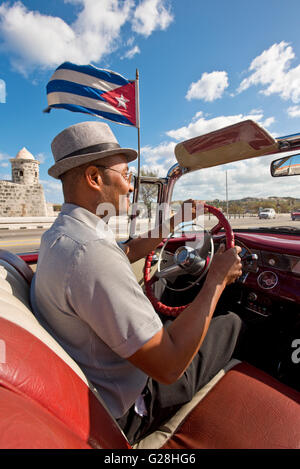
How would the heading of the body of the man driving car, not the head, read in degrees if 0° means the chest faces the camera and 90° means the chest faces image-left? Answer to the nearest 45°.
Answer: approximately 225°

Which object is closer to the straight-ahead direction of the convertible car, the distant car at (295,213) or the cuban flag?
the distant car

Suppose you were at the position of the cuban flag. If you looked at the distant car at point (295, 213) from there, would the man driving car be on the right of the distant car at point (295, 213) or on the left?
right

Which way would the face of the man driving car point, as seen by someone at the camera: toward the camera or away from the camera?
away from the camera

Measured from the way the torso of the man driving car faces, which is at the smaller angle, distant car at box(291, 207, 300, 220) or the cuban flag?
the distant car

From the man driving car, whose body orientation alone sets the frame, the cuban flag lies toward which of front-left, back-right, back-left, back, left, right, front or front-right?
front-left

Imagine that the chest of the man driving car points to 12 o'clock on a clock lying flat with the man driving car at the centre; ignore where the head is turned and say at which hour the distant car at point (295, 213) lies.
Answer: The distant car is roughly at 12 o'clock from the man driving car.

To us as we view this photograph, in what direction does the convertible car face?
facing away from the viewer and to the right of the viewer

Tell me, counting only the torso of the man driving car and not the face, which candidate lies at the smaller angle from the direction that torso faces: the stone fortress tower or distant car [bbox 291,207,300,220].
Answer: the distant car

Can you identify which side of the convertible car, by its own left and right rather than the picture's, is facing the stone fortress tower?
left
